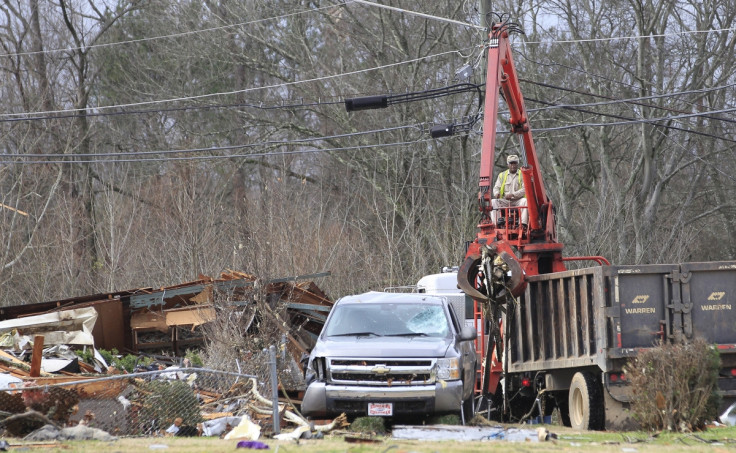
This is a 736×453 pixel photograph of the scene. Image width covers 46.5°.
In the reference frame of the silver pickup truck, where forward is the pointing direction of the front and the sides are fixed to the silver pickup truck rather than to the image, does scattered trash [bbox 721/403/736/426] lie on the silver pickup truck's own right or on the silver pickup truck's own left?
on the silver pickup truck's own left

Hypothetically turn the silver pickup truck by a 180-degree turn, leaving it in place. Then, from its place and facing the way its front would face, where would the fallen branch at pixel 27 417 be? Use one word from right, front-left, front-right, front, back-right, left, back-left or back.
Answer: left

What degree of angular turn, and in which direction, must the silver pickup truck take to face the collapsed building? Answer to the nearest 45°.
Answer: approximately 135° to its right

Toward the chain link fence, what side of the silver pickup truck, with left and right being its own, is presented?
right

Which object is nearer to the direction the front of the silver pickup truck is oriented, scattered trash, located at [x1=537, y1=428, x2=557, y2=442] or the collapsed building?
the scattered trash

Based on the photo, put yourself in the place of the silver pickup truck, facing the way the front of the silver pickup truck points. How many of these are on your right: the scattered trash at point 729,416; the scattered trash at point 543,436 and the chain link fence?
1

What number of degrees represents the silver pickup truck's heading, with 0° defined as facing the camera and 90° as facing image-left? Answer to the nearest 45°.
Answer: approximately 0°

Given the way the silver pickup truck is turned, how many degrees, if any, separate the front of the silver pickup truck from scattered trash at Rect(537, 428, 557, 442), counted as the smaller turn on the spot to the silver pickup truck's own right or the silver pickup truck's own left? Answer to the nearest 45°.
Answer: approximately 45° to the silver pickup truck's own left
